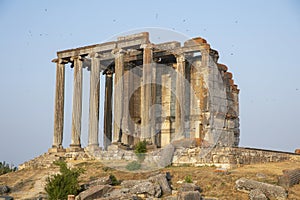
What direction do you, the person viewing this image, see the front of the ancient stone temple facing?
facing the viewer and to the left of the viewer

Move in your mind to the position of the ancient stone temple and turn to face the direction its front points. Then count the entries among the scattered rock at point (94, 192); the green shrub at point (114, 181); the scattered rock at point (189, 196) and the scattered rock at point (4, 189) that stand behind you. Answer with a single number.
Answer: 0

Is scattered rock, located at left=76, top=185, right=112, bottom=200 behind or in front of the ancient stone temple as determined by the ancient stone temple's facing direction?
in front

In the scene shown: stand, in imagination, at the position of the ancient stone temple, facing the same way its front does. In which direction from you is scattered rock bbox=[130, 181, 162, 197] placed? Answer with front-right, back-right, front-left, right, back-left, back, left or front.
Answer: front-left

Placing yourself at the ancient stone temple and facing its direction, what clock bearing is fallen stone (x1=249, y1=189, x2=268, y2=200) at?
The fallen stone is roughly at 10 o'clock from the ancient stone temple.

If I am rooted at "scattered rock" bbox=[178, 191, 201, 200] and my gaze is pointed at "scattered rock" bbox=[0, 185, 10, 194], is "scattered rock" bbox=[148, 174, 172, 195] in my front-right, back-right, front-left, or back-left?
front-right

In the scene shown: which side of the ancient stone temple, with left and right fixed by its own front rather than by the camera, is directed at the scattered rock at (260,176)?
left

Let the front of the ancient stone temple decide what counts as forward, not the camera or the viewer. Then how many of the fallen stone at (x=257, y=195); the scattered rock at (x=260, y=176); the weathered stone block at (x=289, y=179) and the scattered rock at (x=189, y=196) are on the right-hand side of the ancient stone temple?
0

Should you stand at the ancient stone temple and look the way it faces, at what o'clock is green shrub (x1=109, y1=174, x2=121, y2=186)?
The green shrub is roughly at 11 o'clock from the ancient stone temple.

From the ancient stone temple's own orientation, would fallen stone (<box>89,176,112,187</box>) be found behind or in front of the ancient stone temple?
in front

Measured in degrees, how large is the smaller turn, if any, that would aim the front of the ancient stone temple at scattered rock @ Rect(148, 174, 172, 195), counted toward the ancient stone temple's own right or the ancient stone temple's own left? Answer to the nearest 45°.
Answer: approximately 45° to the ancient stone temple's own left
